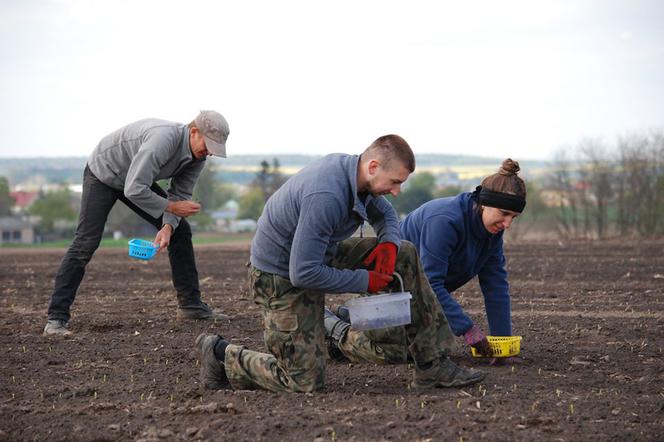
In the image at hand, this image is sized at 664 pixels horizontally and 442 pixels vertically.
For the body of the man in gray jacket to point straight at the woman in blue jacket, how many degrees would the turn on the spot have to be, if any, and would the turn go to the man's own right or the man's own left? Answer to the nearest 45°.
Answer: approximately 45° to the man's own right

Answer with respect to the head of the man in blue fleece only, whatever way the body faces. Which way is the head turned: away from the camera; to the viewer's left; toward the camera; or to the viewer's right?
to the viewer's right

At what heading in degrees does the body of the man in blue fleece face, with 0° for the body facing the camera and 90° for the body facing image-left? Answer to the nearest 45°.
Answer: approximately 270°

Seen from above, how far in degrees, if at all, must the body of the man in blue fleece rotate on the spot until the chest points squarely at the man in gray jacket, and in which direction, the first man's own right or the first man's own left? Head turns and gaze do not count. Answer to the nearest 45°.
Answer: approximately 135° to the first man's own left

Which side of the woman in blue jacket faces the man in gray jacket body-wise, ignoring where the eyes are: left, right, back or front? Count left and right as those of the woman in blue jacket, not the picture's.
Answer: back

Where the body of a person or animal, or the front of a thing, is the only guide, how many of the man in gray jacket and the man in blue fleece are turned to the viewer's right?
2

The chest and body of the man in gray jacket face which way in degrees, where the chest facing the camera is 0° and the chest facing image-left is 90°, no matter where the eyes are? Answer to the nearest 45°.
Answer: approximately 270°

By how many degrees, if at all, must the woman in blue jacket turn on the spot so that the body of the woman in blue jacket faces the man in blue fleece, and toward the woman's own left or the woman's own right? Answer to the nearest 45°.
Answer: approximately 90° to the woman's own right

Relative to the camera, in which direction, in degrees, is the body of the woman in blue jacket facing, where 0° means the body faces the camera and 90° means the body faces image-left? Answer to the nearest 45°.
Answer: approximately 315°

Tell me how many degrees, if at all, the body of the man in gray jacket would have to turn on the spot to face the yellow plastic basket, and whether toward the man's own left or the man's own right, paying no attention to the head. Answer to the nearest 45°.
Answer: approximately 45° to the man's own right
